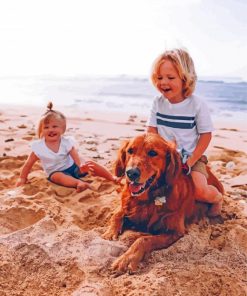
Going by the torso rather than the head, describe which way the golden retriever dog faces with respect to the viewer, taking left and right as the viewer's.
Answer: facing the viewer and to the left of the viewer
